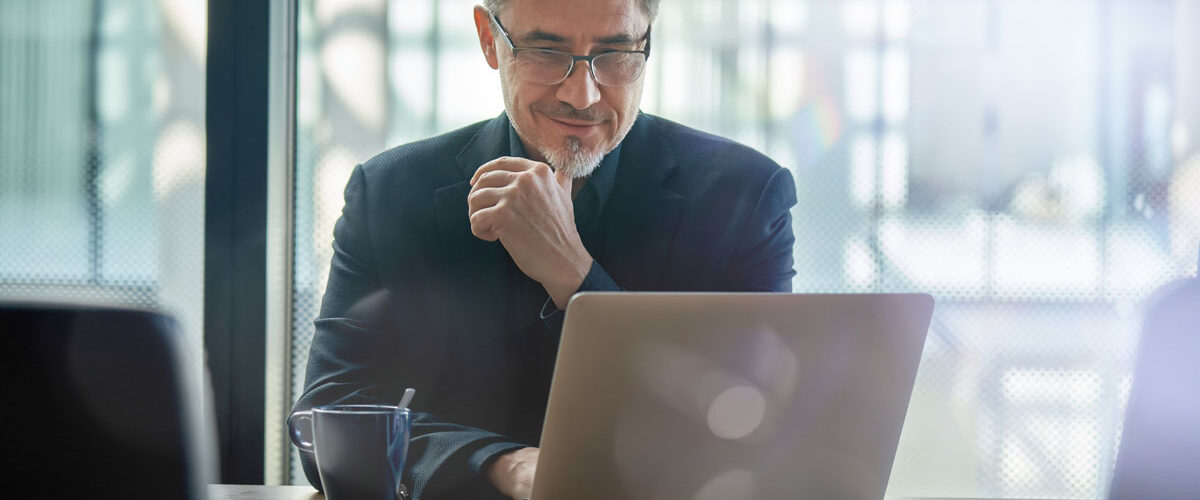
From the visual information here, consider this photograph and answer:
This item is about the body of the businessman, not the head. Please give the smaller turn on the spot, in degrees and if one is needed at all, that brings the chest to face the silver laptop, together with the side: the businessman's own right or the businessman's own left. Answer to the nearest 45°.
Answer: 0° — they already face it

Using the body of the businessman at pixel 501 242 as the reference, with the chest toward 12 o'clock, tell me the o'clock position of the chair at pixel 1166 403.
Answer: The chair is roughly at 11 o'clock from the businessman.

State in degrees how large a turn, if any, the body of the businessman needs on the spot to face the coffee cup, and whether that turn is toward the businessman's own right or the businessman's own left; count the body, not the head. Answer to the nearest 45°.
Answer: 0° — they already face it

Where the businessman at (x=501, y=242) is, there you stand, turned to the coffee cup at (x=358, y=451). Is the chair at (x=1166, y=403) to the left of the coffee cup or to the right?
left

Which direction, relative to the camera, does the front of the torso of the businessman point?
toward the camera
